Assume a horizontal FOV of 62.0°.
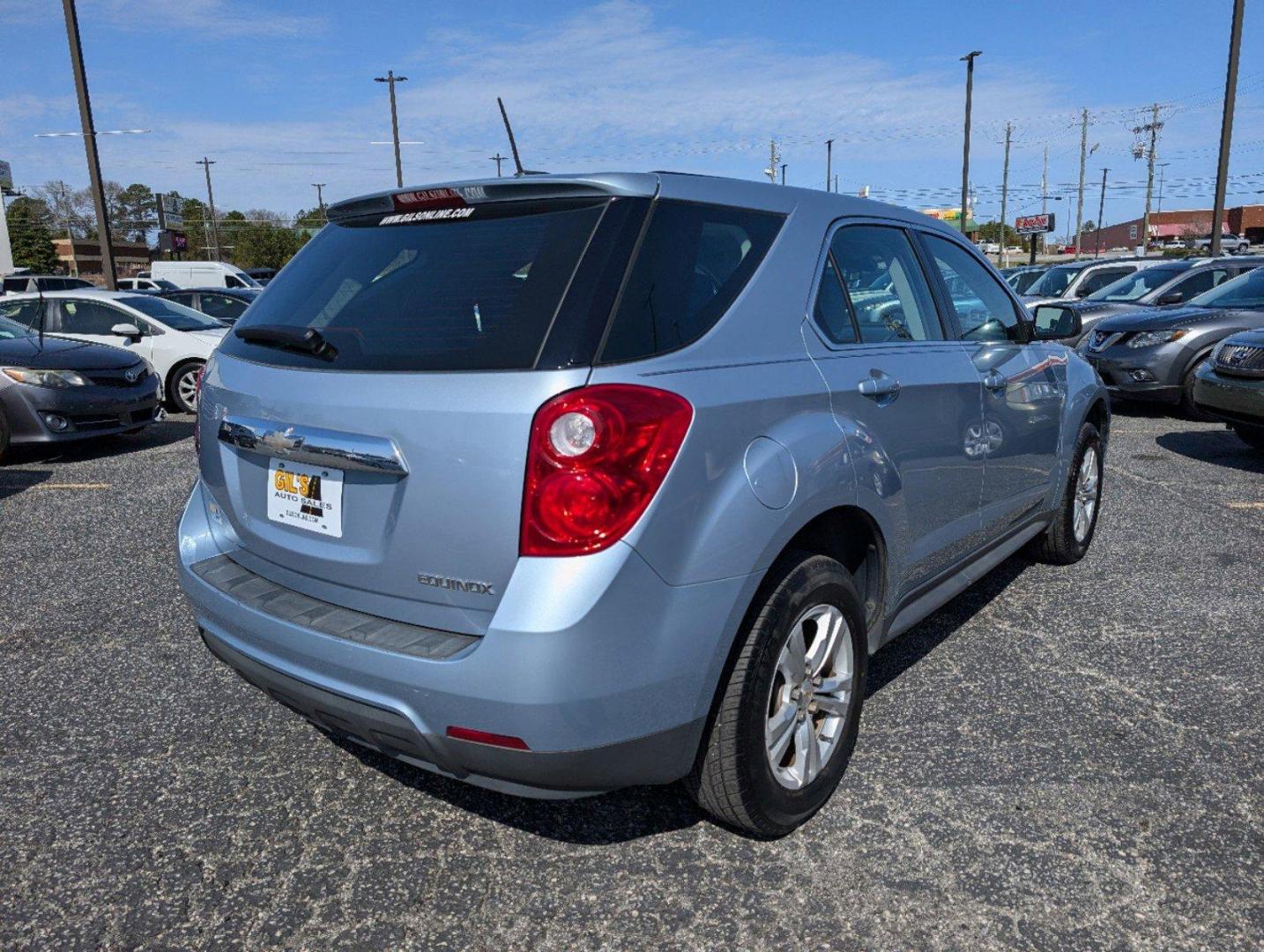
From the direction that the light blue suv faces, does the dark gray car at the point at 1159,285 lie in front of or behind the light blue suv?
in front

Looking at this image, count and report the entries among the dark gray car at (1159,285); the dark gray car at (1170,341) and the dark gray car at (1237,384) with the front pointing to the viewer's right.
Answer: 0

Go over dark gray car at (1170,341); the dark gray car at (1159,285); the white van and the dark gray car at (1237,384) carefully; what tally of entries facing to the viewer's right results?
1

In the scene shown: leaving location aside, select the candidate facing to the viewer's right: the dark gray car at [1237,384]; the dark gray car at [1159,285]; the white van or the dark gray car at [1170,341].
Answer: the white van

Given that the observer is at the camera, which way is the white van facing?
facing to the right of the viewer

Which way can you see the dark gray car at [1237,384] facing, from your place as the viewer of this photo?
facing the viewer and to the left of the viewer

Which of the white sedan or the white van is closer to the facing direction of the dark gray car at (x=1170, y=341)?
the white sedan

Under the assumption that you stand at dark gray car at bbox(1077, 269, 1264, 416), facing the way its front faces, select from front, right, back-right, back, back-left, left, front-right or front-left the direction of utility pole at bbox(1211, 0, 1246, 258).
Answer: back-right

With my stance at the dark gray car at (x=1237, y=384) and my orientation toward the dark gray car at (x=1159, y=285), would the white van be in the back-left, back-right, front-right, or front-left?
front-left

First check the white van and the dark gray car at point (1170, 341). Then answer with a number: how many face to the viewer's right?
1

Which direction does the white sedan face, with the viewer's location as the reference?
facing the viewer and to the right of the viewer

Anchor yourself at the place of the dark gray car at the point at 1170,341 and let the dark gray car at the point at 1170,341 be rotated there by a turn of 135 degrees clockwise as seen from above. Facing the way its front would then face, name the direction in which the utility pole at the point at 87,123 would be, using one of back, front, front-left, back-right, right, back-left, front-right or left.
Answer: left

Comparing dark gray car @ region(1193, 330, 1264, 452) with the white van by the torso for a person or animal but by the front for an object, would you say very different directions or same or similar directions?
very different directions

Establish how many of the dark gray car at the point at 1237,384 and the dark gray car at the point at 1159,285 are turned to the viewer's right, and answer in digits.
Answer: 0

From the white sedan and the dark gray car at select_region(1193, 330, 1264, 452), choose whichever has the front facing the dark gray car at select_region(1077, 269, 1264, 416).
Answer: the white sedan
